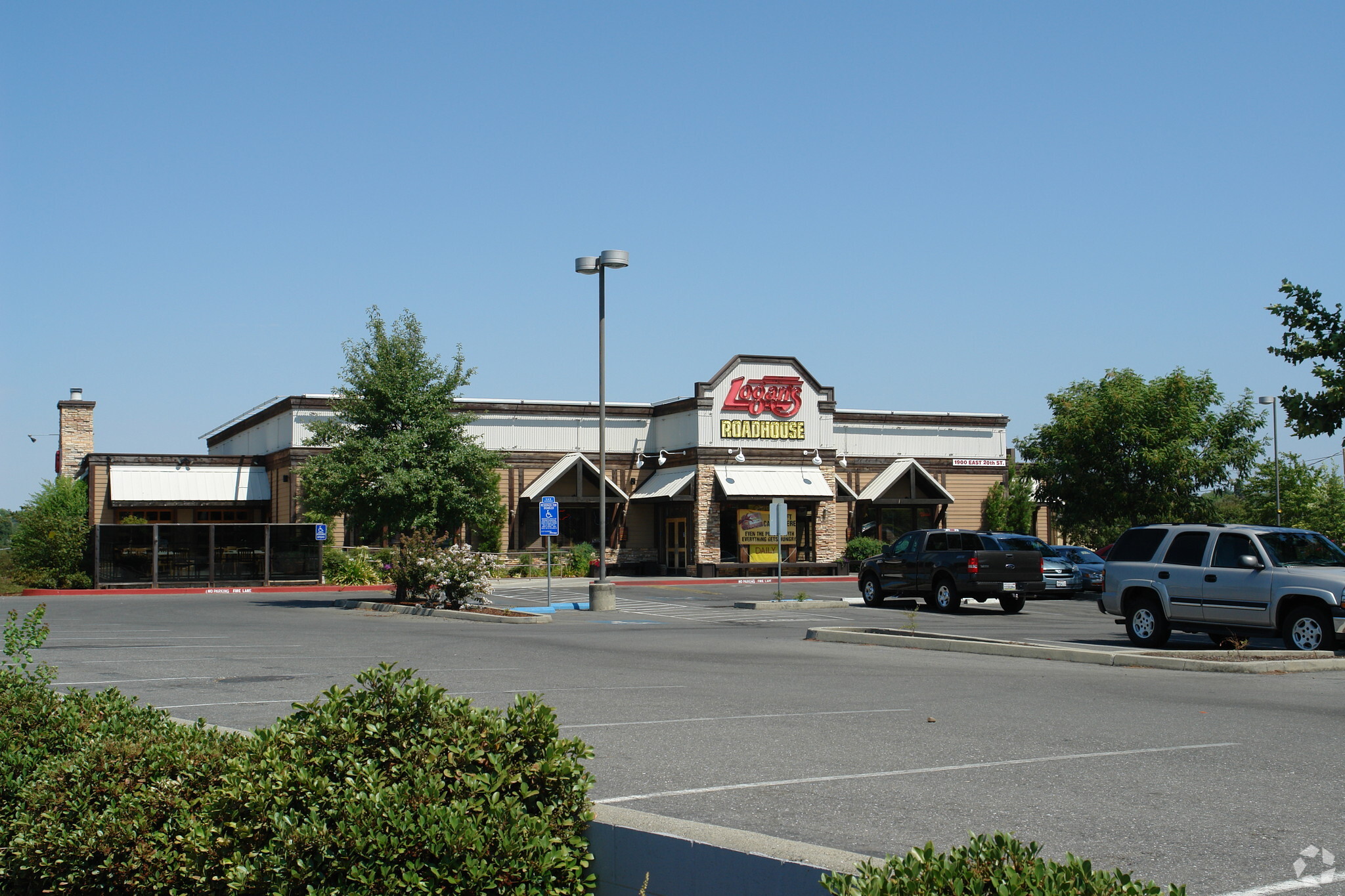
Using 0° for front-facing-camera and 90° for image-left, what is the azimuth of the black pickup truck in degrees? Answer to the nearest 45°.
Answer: approximately 135°

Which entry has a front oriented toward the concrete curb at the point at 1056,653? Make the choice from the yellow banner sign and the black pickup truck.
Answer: the yellow banner sign

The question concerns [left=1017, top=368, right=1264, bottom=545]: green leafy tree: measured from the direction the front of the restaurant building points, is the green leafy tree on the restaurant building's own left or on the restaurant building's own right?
on the restaurant building's own left

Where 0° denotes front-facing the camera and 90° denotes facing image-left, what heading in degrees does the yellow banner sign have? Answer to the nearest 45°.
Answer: approximately 0°

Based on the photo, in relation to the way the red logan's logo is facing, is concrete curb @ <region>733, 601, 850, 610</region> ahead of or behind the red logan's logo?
ahead

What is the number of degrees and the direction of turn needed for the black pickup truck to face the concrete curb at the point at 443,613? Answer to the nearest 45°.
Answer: approximately 45° to its left

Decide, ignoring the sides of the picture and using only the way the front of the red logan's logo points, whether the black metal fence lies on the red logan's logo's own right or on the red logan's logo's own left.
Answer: on the red logan's logo's own right

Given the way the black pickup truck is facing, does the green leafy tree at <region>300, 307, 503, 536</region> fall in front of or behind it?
in front

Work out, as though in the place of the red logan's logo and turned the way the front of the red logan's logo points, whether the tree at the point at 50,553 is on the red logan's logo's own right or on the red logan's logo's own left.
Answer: on the red logan's logo's own right

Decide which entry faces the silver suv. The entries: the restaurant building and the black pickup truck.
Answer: the restaurant building

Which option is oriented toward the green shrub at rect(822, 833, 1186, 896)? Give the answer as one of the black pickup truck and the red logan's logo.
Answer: the red logan's logo

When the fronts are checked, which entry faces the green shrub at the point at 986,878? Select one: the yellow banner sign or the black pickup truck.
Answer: the yellow banner sign

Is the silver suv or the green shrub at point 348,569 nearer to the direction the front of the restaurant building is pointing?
the silver suv

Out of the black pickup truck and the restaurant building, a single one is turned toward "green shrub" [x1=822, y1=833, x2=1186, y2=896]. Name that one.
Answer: the restaurant building
